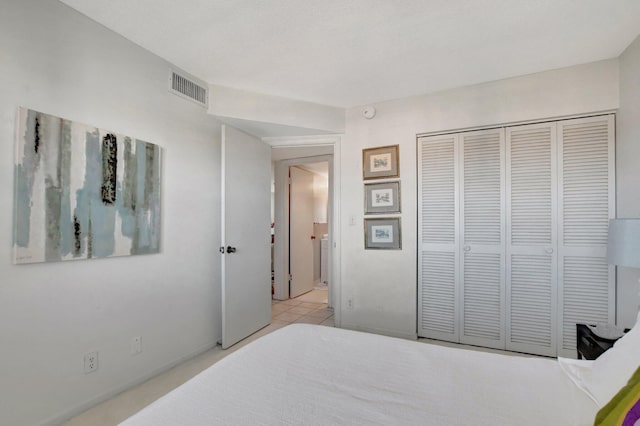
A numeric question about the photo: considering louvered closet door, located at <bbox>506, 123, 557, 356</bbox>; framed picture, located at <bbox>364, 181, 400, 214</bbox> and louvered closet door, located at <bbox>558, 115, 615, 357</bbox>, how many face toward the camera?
3

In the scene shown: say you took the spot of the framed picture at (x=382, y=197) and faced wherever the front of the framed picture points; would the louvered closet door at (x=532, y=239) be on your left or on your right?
on your left

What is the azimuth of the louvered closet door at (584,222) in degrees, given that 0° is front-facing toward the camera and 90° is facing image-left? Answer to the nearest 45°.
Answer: approximately 0°

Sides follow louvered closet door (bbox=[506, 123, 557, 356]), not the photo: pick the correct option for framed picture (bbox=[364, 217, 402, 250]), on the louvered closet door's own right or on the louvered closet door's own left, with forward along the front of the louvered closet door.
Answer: on the louvered closet door's own right

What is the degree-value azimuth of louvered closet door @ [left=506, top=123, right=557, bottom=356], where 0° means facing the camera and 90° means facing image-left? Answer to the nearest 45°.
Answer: approximately 0°

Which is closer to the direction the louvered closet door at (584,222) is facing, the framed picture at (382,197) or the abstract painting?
the abstract painting

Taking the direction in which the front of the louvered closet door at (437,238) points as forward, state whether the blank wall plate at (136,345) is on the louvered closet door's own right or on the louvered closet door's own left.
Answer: on the louvered closet door's own right

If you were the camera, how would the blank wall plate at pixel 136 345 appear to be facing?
facing the viewer and to the right of the viewer

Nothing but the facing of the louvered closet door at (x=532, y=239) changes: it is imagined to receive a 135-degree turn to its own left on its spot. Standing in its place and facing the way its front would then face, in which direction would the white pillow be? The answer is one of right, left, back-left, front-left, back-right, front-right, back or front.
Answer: back-right

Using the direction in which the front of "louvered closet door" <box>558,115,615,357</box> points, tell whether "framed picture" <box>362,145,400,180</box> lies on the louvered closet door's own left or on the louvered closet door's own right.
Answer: on the louvered closet door's own right
